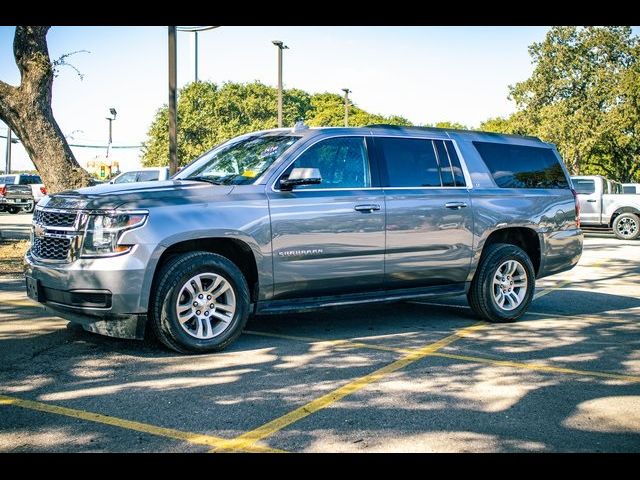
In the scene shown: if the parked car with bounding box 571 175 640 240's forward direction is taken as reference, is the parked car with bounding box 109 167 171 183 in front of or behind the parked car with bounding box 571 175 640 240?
in front

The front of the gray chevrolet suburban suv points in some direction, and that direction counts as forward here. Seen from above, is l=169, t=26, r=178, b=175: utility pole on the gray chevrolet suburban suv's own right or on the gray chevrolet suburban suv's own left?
on the gray chevrolet suburban suv's own right

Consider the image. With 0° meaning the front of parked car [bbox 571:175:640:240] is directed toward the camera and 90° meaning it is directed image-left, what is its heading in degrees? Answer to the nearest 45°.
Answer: approximately 90°

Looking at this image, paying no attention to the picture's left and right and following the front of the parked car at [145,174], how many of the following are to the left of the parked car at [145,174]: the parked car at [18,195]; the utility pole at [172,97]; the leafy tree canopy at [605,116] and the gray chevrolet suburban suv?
2

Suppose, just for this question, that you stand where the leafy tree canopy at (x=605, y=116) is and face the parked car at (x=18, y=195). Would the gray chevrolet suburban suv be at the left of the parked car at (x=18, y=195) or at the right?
left

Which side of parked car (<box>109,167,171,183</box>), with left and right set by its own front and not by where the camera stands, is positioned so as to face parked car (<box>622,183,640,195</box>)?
back

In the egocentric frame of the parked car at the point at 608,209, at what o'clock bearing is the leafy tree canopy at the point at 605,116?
The leafy tree canopy is roughly at 3 o'clock from the parked car.

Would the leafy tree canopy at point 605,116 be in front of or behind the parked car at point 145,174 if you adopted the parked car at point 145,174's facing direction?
behind

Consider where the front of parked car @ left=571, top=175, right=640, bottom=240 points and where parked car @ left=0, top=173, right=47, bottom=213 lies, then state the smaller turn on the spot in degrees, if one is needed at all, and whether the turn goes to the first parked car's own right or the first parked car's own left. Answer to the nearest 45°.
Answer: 0° — it already faces it

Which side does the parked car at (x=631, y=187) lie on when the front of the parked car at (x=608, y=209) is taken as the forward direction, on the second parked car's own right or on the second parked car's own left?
on the second parked car's own right
